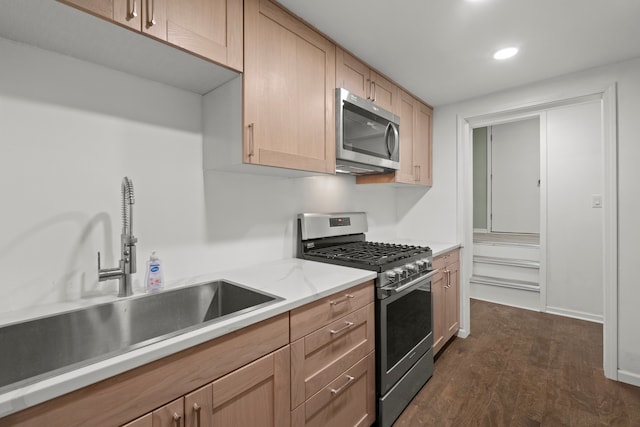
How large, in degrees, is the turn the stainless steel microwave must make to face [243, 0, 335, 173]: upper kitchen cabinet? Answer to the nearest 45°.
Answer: approximately 90° to its right

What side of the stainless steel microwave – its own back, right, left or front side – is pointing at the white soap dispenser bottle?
right

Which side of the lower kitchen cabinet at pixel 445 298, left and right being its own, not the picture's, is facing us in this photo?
right

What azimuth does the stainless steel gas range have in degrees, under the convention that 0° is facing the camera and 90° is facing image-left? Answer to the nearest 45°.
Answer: approximately 315°

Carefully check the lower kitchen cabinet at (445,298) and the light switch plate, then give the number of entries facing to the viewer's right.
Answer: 1
